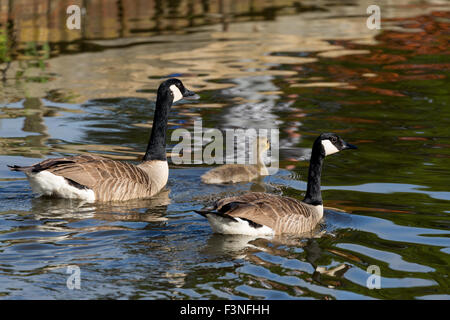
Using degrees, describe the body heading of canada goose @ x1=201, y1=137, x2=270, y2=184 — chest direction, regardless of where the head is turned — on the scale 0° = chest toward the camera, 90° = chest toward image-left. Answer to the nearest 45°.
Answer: approximately 270°

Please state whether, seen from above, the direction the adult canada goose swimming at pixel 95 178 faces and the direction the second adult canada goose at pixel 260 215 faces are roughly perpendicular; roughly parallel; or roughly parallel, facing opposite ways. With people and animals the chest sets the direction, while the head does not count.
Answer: roughly parallel

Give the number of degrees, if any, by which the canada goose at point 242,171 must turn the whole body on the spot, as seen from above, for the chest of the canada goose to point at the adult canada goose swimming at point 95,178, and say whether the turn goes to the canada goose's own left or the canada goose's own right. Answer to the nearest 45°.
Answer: approximately 135° to the canada goose's own right

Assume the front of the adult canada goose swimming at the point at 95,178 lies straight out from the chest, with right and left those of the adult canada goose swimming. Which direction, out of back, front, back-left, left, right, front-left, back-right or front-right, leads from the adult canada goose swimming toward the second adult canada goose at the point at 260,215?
front-right

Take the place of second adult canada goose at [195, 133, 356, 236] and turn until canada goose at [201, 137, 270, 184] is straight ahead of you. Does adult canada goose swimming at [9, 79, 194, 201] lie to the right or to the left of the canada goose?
left

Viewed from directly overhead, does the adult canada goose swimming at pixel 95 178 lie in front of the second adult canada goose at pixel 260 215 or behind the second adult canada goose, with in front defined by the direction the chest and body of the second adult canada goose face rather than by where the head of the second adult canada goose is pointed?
behind

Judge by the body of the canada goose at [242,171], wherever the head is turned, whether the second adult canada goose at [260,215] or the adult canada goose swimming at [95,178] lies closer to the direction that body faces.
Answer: the second adult canada goose

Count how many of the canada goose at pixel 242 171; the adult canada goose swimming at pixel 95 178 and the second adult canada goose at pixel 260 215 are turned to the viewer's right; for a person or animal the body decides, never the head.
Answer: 3

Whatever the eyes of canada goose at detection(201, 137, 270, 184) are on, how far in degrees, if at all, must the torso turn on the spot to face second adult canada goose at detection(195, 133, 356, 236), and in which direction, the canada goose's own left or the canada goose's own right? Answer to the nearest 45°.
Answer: approximately 90° to the canada goose's own right

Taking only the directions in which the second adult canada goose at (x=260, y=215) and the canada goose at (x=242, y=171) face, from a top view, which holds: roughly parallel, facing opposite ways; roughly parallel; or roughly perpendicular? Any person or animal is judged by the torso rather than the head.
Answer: roughly parallel

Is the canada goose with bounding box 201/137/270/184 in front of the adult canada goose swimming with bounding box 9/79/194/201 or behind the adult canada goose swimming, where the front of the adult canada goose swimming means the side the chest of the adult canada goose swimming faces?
in front

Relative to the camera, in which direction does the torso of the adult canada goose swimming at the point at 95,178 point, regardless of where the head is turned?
to the viewer's right

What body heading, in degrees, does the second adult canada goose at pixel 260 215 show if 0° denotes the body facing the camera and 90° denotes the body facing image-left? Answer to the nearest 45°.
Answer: approximately 270°

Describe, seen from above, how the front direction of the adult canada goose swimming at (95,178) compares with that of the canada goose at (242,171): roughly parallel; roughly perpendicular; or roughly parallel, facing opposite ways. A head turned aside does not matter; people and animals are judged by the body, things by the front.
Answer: roughly parallel
